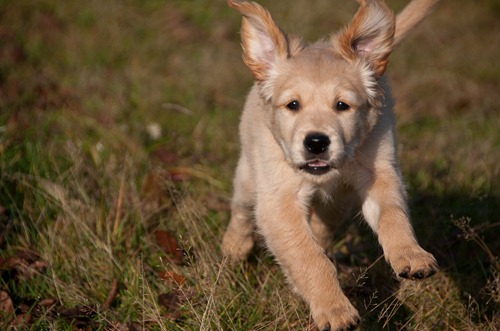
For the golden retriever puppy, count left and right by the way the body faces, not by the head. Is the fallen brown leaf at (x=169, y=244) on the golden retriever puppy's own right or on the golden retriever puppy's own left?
on the golden retriever puppy's own right

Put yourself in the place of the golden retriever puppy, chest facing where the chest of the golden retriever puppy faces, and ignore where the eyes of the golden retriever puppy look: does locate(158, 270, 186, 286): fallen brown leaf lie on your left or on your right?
on your right

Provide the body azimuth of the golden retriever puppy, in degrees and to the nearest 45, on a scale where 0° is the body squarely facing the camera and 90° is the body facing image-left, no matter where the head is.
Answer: approximately 0°
